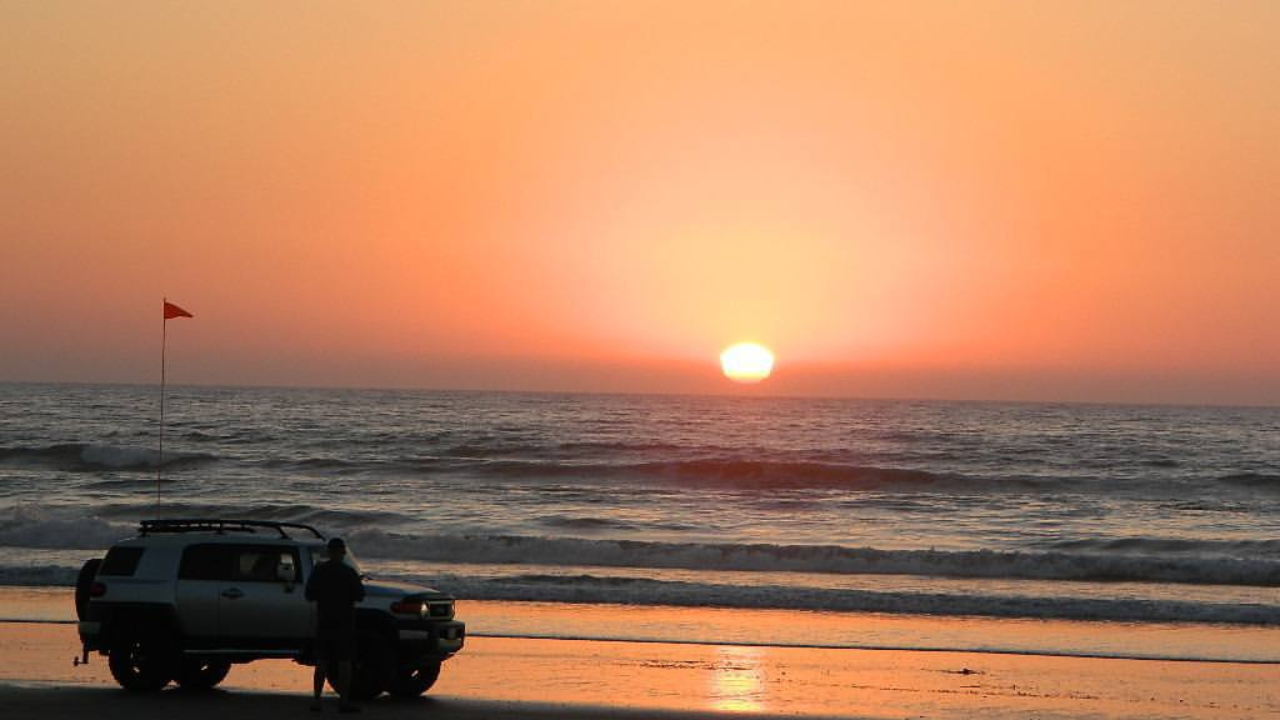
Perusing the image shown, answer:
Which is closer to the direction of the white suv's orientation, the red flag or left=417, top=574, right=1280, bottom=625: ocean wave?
the ocean wave

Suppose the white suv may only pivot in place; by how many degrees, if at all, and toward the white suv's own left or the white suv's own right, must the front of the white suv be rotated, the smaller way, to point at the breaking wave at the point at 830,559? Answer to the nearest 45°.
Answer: approximately 90° to the white suv's own left

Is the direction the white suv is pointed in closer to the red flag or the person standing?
the person standing

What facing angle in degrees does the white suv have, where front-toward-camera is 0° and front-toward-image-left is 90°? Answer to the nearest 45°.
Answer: approximately 315°

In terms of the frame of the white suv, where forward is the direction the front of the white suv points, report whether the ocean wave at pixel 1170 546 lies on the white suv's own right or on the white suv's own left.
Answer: on the white suv's own left
